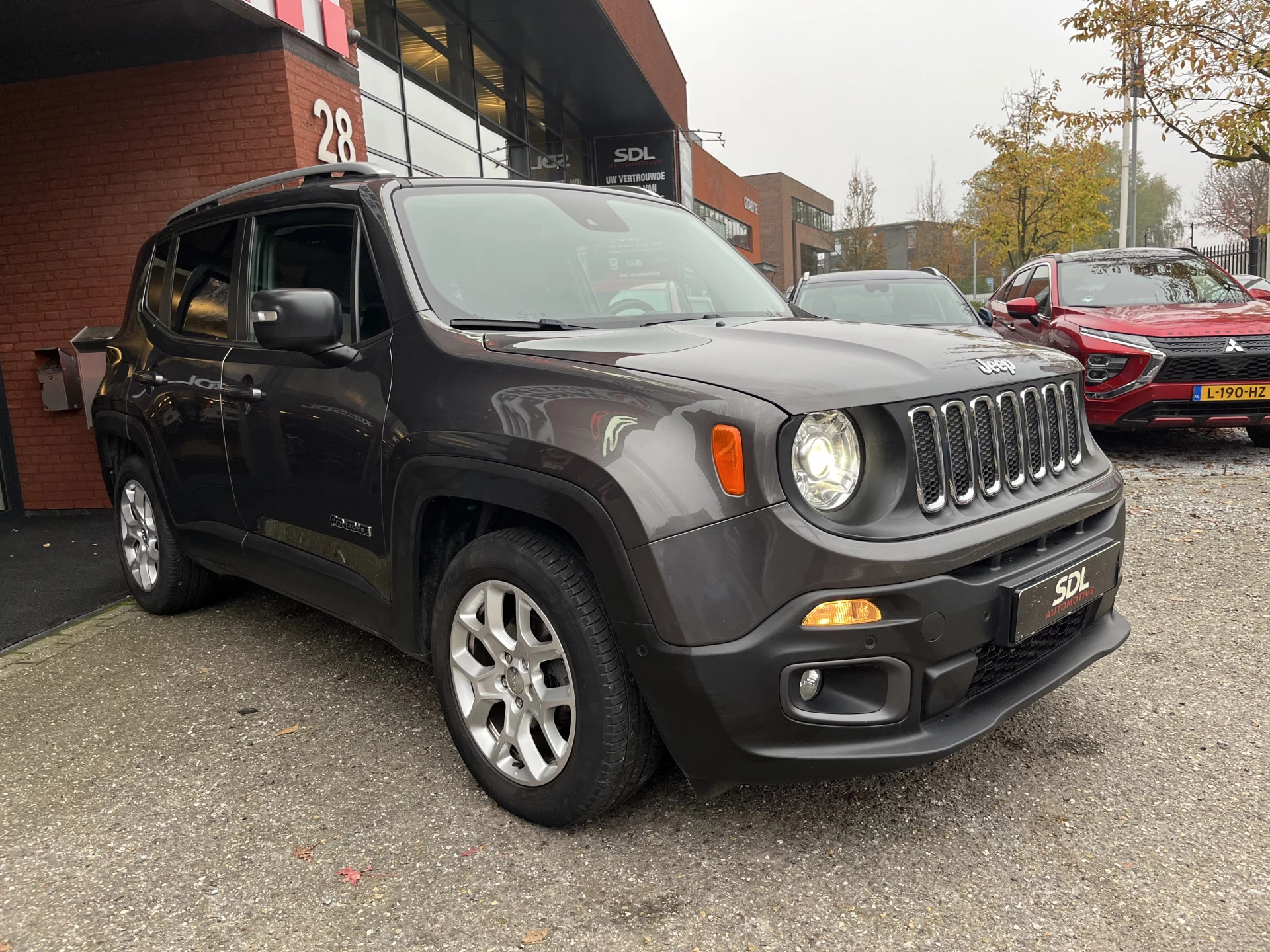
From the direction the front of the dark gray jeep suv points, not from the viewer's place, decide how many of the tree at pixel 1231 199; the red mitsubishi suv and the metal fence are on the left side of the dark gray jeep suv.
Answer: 3

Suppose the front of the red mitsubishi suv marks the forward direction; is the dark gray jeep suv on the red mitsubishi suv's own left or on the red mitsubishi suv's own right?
on the red mitsubishi suv's own right

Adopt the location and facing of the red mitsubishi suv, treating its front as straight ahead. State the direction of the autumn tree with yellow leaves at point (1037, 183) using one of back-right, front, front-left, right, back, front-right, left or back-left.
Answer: back-left

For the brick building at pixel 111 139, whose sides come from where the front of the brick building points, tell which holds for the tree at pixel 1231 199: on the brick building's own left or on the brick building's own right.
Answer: on the brick building's own left

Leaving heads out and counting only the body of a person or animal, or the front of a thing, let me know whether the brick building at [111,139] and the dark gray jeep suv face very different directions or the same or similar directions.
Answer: same or similar directions

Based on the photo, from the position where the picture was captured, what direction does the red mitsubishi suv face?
facing the viewer and to the right of the viewer

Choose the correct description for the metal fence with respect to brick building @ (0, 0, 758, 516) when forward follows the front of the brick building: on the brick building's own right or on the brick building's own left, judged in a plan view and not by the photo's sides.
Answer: on the brick building's own left

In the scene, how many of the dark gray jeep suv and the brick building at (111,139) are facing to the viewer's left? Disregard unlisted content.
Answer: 0

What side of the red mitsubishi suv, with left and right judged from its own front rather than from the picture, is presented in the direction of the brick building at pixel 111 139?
right

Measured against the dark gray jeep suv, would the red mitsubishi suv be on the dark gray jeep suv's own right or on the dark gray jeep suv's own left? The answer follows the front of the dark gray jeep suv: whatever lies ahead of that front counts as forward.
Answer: on the dark gray jeep suv's own left

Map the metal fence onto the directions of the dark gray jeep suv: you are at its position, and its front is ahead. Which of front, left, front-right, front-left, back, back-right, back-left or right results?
left

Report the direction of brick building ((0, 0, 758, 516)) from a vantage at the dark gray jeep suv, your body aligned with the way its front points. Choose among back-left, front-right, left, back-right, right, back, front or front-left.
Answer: back

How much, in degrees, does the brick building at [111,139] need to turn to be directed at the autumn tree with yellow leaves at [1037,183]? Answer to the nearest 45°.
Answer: approximately 90° to its left

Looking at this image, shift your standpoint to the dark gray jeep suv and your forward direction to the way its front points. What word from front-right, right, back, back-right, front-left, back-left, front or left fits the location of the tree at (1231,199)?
left
